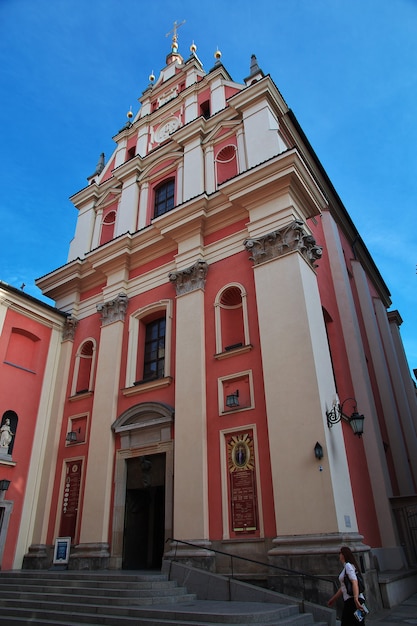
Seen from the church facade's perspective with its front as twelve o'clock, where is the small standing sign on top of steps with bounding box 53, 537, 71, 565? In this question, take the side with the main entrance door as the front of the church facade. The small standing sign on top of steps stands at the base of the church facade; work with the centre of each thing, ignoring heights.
The small standing sign on top of steps is roughly at 2 o'clock from the church facade.

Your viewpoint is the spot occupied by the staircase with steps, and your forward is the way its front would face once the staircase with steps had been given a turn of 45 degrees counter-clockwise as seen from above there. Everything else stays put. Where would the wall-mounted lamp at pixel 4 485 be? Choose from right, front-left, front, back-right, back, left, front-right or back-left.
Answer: back

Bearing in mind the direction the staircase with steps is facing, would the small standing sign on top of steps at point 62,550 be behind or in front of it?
behind

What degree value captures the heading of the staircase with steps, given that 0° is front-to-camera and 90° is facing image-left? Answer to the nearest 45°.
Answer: approximately 0°

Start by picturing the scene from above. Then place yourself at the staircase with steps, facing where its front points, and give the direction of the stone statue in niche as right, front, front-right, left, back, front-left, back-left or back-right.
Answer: back-right

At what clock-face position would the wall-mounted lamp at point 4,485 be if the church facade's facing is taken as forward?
The wall-mounted lamp is roughly at 2 o'clock from the church facade.
